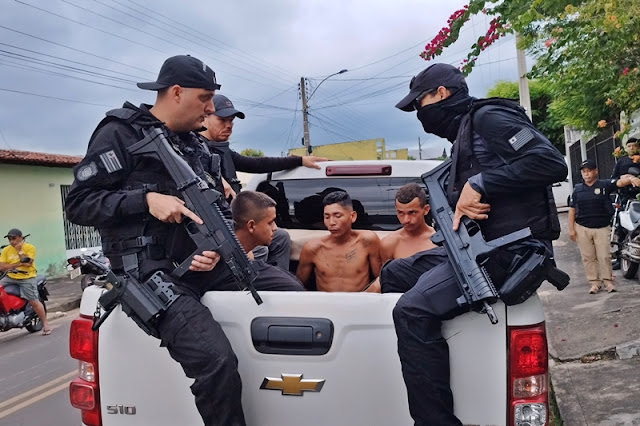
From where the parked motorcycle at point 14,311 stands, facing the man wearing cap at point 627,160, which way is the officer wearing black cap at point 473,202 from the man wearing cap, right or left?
right

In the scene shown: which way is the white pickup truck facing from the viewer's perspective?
away from the camera

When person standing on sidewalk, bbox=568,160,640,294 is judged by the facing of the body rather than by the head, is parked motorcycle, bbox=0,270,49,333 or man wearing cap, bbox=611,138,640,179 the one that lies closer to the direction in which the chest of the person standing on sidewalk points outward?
the parked motorcycle

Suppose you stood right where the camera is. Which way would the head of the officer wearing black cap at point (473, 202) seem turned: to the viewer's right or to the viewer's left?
to the viewer's left

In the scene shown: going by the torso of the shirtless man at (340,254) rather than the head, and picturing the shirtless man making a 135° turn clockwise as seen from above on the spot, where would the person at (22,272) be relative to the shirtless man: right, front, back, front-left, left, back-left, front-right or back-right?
front
